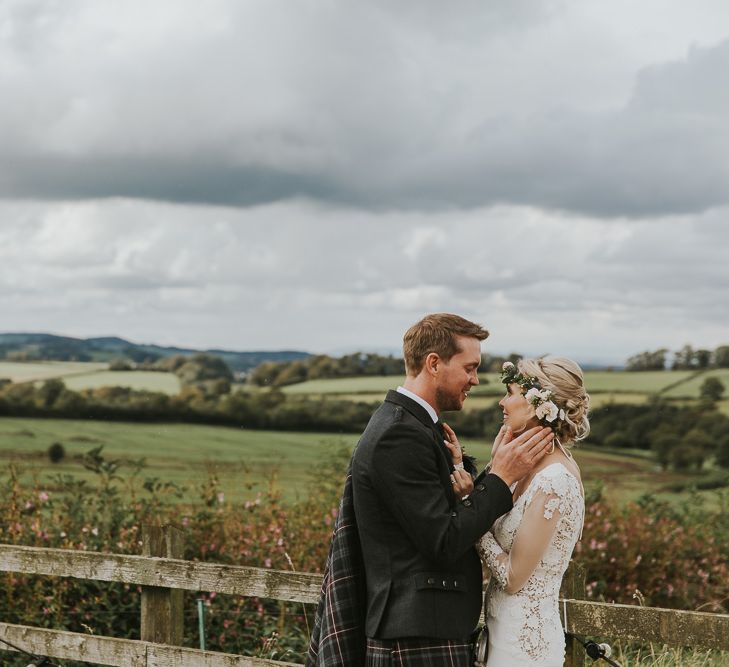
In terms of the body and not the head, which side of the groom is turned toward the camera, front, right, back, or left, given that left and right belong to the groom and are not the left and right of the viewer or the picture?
right

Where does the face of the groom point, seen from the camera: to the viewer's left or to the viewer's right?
to the viewer's right

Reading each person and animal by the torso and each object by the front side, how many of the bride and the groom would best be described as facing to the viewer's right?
1

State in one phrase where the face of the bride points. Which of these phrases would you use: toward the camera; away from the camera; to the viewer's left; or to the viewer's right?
to the viewer's left

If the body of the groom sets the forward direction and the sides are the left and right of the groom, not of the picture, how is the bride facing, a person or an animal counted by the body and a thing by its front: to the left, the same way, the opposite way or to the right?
the opposite way

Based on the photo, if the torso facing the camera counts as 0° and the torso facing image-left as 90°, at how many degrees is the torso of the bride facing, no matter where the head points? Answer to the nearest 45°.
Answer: approximately 90°
